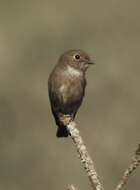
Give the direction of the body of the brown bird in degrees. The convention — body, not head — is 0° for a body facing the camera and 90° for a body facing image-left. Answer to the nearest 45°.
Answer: approximately 315°

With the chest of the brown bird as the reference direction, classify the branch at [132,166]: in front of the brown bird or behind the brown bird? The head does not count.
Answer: in front
